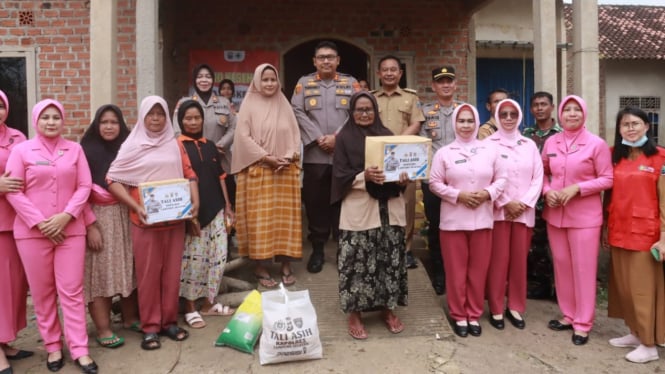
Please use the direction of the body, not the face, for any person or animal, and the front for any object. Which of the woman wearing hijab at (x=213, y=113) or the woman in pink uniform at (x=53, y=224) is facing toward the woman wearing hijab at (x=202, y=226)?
the woman wearing hijab at (x=213, y=113)

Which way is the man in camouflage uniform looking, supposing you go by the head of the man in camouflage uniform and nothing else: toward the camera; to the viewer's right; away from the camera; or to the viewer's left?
toward the camera

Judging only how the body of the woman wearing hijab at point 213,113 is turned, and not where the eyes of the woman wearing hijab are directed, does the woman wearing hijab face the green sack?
yes

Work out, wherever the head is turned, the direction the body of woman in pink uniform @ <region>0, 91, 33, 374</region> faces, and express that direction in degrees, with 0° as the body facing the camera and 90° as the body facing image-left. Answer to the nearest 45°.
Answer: approximately 315°

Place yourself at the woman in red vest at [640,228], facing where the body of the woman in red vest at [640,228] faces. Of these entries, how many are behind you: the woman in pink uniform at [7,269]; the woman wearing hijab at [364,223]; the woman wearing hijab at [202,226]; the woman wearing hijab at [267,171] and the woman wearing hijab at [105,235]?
0

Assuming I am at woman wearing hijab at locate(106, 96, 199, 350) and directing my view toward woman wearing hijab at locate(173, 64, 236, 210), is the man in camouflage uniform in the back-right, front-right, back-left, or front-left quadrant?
front-right

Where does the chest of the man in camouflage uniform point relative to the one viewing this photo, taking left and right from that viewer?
facing the viewer

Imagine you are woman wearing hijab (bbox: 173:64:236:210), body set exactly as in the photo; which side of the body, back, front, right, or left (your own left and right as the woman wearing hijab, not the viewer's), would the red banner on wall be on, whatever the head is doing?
back

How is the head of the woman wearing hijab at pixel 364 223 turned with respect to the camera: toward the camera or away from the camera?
toward the camera

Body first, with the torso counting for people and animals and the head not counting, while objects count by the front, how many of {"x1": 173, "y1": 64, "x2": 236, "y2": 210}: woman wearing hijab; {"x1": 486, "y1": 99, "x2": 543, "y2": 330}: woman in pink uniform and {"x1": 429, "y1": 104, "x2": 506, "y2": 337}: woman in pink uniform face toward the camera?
3

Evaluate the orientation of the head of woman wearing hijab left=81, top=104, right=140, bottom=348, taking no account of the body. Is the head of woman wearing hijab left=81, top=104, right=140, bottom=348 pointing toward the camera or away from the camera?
toward the camera

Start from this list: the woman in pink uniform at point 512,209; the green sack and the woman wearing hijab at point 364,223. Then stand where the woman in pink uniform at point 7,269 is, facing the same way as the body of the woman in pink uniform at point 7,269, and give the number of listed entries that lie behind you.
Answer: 0

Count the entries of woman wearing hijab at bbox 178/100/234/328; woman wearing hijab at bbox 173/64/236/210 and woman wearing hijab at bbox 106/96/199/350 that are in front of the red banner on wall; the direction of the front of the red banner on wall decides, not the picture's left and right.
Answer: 3

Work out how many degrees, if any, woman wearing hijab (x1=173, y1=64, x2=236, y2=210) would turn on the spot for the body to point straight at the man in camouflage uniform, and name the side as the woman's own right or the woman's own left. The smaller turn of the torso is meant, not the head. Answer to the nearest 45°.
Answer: approximately 90° to the woman's own left

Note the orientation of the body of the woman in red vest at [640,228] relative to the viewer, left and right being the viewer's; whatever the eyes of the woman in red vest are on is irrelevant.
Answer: facing the viewer and to the left of the viewer

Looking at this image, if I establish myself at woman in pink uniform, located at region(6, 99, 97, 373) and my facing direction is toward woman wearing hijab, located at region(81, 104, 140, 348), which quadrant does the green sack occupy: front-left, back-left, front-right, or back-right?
front-right
